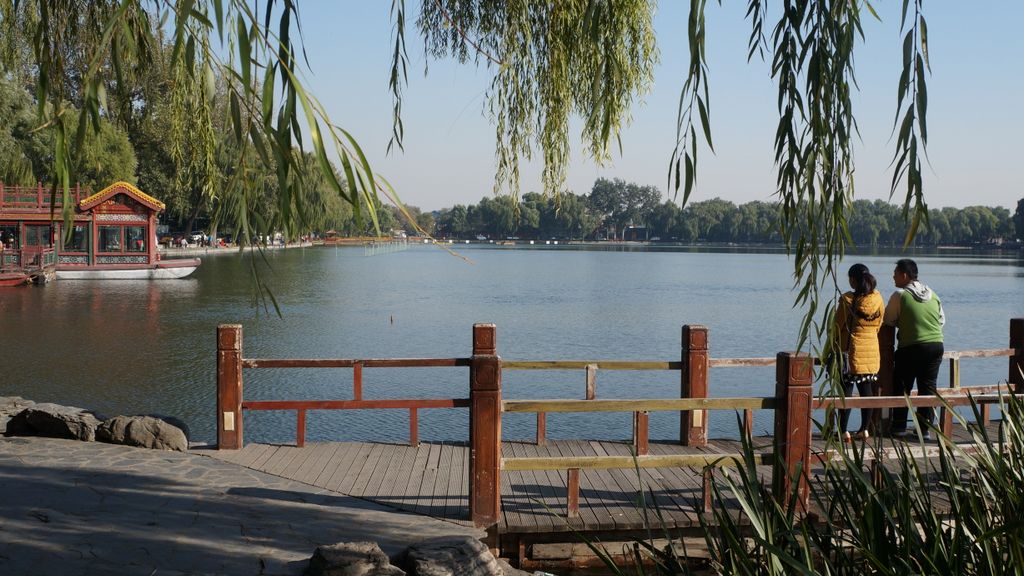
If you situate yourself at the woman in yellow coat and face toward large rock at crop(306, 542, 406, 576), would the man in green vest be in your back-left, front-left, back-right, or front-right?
back-left

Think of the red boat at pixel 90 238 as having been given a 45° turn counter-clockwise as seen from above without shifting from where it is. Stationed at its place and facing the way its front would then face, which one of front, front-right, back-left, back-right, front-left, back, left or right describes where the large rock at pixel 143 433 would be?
back-right

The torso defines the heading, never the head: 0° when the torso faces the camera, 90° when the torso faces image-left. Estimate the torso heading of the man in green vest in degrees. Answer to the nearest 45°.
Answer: approximately 135°

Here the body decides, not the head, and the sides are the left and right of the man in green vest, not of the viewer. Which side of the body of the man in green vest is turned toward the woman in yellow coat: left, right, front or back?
left

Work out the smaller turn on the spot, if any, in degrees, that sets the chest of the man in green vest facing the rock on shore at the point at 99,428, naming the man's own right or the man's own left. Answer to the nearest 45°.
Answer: approximately 45° to the man's own left

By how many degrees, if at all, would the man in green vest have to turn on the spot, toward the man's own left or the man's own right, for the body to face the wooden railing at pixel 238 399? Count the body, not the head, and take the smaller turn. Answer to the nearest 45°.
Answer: approximately 90° to the man's own left

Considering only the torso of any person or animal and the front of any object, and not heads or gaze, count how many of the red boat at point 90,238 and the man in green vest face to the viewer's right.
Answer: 1

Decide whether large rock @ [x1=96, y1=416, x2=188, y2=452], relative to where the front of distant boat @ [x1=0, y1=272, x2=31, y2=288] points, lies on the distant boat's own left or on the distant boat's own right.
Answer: on the distant boat's own right

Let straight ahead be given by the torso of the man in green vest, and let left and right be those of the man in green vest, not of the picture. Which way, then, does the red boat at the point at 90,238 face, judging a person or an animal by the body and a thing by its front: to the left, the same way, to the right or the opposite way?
to the right

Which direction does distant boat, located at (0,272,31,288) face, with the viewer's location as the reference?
facing to the right of the viewer

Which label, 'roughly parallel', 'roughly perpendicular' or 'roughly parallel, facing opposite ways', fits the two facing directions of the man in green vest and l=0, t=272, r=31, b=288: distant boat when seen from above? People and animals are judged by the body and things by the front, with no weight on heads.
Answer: roughly perpendicular

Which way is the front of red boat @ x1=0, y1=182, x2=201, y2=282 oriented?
to the viewer's right
